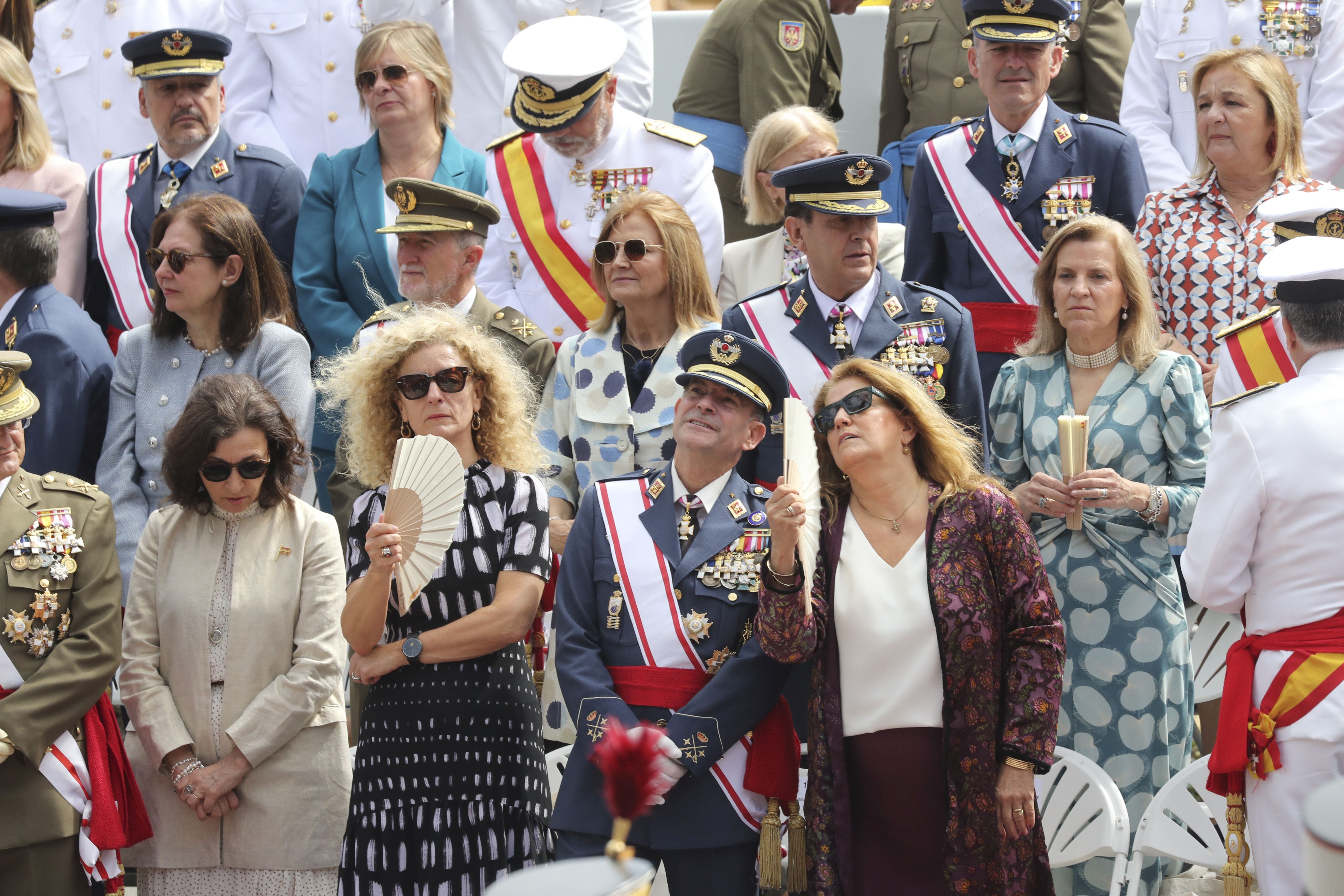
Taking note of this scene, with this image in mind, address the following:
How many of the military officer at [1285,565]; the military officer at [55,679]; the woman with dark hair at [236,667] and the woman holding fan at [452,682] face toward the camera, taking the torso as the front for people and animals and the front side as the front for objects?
3

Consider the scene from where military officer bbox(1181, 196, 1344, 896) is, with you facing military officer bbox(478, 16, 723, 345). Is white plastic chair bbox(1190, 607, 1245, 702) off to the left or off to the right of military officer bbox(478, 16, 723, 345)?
right

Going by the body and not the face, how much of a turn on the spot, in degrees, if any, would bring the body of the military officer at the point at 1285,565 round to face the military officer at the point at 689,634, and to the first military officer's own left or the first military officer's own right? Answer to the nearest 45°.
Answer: approximately 90° to the first military officer's own left

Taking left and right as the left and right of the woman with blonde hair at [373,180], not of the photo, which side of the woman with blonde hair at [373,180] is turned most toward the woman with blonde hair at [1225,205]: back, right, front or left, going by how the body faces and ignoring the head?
left

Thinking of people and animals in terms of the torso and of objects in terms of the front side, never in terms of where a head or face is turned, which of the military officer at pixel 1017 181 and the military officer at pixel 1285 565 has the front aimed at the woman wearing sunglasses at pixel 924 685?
the military officer at pixel 1017 181

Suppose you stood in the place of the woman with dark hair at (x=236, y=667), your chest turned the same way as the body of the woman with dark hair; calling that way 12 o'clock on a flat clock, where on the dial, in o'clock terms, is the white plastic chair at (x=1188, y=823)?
The white plastic chair is roughly at 10 o'clock from the woman with dark hair.

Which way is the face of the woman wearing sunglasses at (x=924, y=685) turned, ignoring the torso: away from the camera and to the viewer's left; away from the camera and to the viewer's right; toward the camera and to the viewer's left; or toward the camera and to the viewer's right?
toward the camera and to the viewer's left

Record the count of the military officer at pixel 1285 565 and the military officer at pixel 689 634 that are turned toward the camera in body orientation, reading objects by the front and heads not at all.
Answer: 1

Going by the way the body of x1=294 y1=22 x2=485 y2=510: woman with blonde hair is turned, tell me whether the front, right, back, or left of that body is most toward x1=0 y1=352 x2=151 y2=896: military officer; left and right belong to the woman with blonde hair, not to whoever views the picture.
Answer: front

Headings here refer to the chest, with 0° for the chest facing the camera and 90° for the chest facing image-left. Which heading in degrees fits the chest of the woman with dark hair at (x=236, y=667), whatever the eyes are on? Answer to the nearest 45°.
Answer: approximately 0°

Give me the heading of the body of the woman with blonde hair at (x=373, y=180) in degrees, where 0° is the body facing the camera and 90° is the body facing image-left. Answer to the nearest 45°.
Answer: approximately 45°

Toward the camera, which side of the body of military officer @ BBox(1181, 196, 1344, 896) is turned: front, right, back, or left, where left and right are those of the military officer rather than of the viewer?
back
